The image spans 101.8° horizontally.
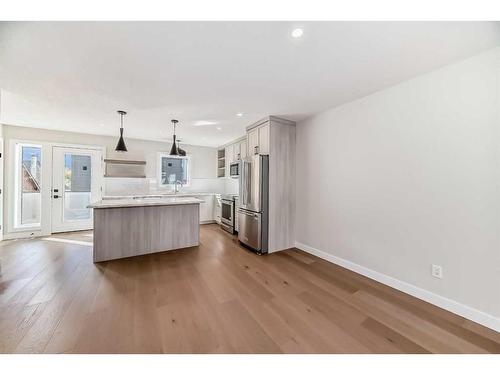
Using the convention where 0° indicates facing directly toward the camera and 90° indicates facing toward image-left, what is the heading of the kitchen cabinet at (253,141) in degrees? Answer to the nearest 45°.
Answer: approximately 45°

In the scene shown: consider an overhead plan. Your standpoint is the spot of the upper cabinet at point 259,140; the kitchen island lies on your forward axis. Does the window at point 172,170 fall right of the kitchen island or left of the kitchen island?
right

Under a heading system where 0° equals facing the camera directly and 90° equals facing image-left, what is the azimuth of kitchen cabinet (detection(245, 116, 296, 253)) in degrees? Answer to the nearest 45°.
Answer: approximately 45°

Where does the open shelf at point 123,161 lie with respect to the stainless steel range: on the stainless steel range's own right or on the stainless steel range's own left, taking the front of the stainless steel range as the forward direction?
on the stainless steel range's own right

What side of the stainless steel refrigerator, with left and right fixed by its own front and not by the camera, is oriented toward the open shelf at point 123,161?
right

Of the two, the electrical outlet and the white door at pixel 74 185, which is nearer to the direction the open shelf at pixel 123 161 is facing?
the electrical outlet

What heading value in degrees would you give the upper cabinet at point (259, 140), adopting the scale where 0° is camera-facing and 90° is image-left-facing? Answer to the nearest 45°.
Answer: approximately 45°

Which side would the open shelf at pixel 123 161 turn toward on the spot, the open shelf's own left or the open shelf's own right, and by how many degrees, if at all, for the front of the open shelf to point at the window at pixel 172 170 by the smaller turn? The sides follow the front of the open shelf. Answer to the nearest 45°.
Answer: approximately 90° to the open shelf's own left

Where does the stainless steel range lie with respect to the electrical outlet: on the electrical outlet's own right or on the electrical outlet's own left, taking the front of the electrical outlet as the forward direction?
on the electrical outlet's own right

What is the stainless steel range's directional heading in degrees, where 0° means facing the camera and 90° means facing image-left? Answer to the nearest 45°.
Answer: approximately 45°

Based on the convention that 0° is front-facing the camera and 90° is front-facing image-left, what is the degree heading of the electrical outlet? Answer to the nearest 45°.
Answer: approximately 45°

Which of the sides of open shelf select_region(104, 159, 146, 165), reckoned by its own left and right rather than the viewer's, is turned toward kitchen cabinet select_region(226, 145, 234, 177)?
left
